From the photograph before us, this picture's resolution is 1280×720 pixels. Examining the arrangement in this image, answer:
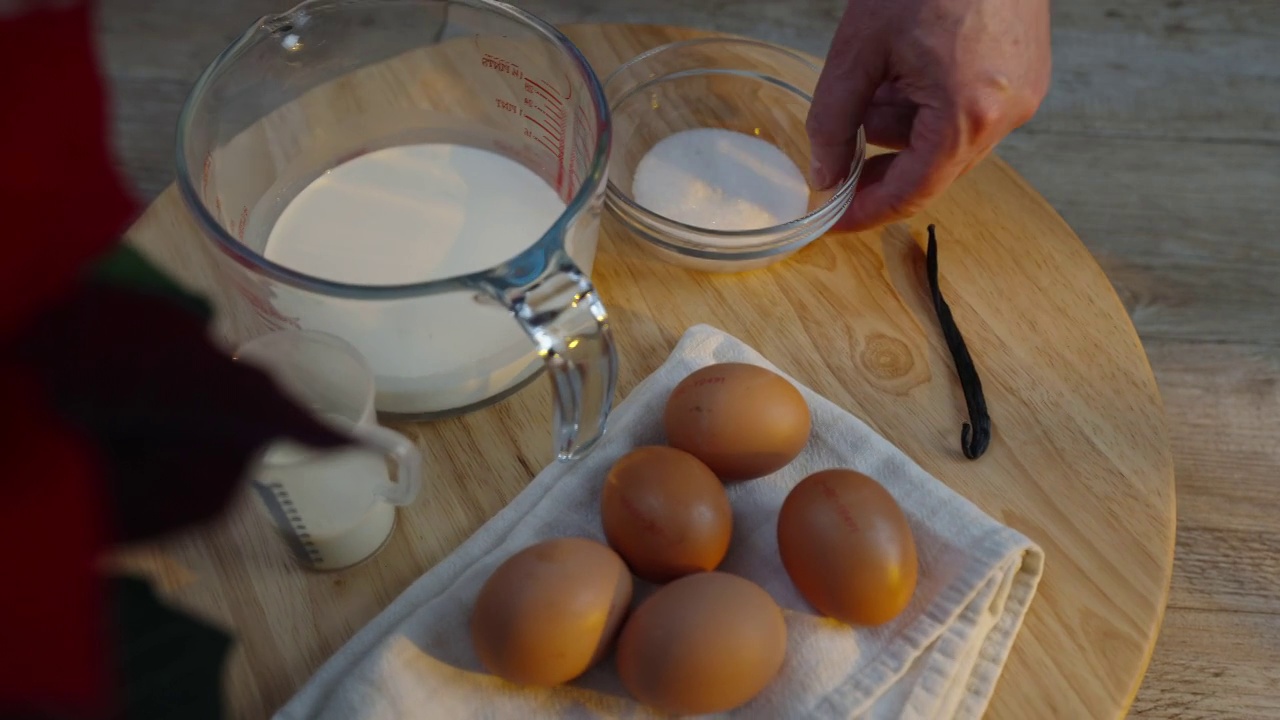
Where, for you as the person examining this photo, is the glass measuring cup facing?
facing away from the viewer and to the left of the viewer
